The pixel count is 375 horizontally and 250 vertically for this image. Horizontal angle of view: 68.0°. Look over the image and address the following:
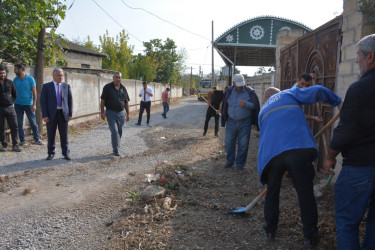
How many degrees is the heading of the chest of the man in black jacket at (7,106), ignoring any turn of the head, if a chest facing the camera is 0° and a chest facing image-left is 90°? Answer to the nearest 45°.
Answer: approximately 0°

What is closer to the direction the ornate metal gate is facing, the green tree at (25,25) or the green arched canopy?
the green tree

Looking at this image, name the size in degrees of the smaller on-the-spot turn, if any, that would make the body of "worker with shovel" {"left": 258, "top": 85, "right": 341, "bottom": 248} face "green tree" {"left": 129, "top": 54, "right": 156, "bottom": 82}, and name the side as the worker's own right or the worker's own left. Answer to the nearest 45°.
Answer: approximately 45° to the worker's own left

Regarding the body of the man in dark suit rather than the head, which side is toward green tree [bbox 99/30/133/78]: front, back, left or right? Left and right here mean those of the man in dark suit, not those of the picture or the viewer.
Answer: back

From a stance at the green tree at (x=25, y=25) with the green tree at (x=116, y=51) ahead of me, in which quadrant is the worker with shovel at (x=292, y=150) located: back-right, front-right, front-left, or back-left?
back-right

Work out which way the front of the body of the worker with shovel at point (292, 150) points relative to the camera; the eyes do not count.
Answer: away from the camera

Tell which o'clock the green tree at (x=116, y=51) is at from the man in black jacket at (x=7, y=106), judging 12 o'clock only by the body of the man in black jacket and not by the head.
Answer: The green tree is roughly at 7 o'clock from the man in black jacket.

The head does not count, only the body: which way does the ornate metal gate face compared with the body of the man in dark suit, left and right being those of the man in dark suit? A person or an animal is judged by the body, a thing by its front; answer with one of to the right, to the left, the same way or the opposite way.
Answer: to the right

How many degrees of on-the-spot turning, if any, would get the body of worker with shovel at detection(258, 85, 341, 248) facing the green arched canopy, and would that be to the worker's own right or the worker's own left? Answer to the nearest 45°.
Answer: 0° — they already face it

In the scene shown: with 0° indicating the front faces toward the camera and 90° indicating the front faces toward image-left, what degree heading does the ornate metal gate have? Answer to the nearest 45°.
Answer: approximately 45°

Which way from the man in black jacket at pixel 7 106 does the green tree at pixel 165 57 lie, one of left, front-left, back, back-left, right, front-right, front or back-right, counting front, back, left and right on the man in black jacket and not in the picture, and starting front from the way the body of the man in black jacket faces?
back-left

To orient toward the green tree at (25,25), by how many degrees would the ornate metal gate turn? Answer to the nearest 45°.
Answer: approximately 45° to its right
